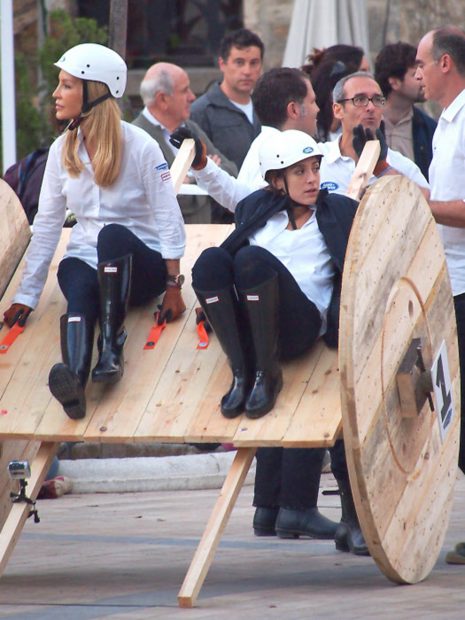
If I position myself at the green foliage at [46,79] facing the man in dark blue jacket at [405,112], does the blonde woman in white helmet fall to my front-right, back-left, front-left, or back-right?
front-right

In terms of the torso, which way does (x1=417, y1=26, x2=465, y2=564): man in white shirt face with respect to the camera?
to the viewer's left

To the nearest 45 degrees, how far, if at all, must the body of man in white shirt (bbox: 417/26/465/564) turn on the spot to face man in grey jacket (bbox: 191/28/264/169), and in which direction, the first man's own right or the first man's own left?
approximately 45° to the first man's own right

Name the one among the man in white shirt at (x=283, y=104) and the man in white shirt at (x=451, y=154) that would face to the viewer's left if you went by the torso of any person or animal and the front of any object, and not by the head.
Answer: the man in white shirt at (x=451, y=154)

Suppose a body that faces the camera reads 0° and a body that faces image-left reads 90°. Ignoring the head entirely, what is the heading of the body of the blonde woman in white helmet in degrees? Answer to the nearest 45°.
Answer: approximately 45°

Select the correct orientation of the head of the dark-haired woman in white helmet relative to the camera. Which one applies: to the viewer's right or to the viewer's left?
to the viewer's right
